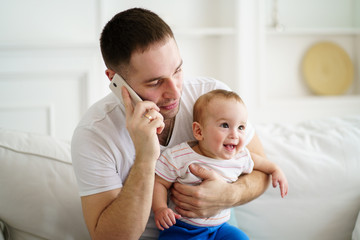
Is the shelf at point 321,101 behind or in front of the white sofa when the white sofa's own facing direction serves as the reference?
behind

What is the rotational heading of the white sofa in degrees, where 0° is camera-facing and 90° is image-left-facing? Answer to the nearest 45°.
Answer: approximately 0°

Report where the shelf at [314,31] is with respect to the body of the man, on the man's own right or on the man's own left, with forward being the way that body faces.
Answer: on the man's own left

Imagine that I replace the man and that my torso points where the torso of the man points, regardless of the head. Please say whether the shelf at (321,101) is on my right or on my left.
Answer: on my left

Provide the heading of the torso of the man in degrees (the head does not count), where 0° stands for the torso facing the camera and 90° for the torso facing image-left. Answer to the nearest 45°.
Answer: approximately 315°
